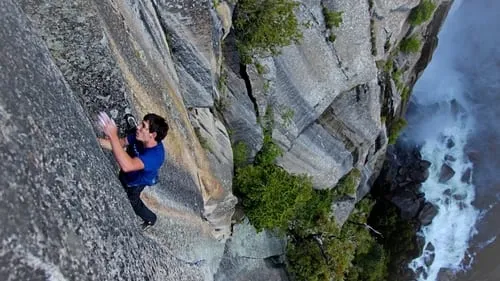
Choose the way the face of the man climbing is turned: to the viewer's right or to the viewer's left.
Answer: to the viewer's left

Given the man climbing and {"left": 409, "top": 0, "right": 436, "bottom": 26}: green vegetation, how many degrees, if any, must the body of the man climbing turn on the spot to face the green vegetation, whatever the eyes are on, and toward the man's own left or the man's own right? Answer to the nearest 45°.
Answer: approximately 135° to the man's own right

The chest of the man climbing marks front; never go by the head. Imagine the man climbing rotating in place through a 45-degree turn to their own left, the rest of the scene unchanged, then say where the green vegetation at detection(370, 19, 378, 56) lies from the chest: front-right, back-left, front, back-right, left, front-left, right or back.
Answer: back

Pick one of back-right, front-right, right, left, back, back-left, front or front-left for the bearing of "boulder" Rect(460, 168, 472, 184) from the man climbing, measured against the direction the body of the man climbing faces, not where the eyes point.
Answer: back-right

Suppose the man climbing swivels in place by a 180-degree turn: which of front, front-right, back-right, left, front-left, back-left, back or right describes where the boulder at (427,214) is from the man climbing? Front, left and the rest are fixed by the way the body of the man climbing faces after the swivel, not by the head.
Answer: front-left

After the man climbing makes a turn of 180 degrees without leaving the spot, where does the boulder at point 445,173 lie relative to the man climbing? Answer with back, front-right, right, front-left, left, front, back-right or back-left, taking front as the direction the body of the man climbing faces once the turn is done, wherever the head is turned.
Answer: front-left

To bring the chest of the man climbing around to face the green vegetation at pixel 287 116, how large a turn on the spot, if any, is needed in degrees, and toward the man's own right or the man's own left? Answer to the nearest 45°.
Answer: approximately 135° to the man's own right

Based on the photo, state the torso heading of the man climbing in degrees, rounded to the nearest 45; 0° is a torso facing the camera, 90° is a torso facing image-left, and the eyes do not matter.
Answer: approximately 90°

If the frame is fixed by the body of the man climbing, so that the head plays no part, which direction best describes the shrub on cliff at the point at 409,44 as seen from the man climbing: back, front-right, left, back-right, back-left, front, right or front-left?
back-right

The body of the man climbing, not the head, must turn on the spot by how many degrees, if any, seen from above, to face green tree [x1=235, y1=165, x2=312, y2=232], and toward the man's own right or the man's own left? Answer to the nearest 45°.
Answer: approximately 135° to the man's own right

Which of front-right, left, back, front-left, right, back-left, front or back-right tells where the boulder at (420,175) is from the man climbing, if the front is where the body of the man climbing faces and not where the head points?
back-right
